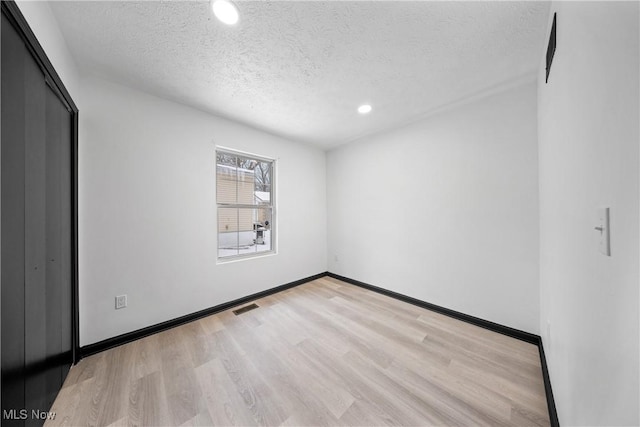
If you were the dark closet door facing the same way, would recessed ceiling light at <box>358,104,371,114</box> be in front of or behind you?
in front

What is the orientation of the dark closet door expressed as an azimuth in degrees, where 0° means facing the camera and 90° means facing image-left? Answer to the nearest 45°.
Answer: approximately 270°
